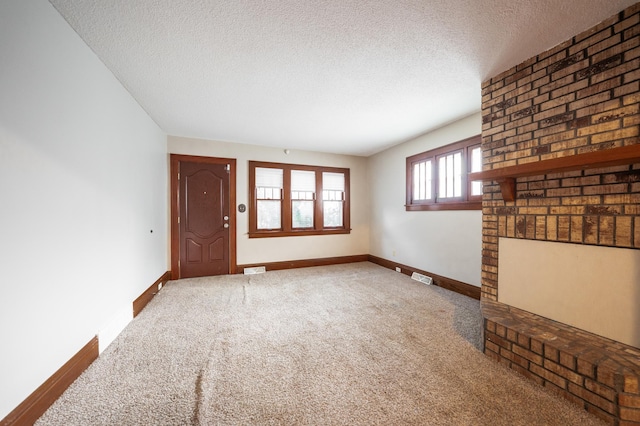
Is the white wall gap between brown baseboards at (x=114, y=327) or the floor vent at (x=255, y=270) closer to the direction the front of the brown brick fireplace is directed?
the white wall gap between brown baseboards

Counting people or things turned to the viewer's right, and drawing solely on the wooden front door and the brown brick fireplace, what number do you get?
0

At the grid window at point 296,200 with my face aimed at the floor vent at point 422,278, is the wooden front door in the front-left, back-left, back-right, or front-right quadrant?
back-right

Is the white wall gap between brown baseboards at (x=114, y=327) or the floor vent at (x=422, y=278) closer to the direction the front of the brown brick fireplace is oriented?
the white wall gap between brown baseboards

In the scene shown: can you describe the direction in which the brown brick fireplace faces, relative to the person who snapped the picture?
facing the viewer and to the left of the viewer

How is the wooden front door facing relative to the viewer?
toward the camera

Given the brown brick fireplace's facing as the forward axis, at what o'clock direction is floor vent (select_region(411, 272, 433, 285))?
The floor vent is roughly at 3 o'clock from the brown brick fireplace.

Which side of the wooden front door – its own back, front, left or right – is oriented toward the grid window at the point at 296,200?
left

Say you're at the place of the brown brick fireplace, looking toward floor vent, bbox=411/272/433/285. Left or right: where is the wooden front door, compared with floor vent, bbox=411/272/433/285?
left

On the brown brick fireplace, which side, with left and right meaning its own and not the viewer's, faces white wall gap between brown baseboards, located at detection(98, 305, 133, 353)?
front

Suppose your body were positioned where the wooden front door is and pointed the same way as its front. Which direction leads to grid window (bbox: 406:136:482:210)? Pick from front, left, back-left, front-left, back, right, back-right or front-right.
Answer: front-left

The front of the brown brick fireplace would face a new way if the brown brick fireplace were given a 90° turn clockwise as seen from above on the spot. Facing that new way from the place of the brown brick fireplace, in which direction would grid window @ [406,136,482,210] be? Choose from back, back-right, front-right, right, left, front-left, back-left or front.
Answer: front

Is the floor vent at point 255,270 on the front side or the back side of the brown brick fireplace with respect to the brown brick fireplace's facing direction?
on the front side

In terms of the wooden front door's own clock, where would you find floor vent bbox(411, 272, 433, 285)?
The floor vent is roughly at 10 o'clock from the wooden front door.
